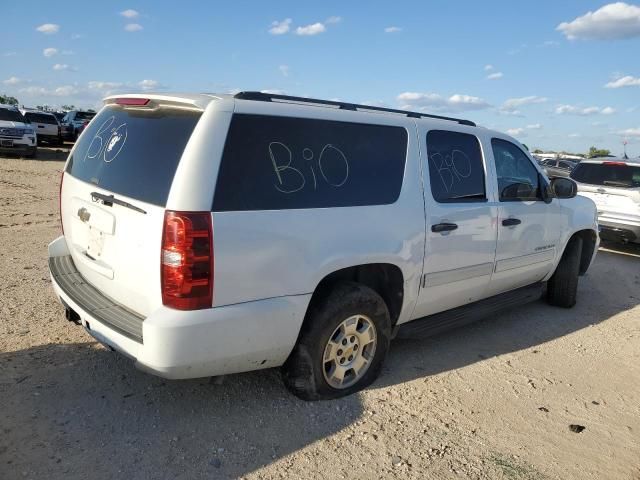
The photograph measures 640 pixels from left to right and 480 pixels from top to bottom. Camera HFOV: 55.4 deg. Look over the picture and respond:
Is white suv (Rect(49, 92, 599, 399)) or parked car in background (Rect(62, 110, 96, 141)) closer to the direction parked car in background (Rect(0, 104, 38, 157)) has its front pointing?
the white suv

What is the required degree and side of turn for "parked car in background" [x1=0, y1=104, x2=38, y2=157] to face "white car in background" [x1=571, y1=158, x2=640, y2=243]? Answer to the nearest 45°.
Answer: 0° — it already faces it

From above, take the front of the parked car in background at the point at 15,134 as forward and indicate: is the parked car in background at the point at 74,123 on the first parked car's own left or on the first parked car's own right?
on the first parked car's own left

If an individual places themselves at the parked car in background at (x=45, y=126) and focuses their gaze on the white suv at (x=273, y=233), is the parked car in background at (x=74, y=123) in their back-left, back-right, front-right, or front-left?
back-left

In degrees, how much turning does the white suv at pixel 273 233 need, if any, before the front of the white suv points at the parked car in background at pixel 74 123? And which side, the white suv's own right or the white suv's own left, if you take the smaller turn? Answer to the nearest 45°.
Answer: approximately 90° to the white suv's own left

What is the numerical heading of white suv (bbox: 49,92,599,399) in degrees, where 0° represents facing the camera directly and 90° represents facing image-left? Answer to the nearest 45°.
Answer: approximately 225°

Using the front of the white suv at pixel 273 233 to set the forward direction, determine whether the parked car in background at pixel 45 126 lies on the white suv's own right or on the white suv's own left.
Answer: on the white suv's own left

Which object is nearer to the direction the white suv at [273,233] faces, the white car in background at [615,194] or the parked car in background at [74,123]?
the white car in background

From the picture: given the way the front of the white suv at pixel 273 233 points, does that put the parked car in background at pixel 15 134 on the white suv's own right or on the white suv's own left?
on the white suv's own left

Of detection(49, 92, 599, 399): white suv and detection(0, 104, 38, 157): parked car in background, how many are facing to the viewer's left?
0

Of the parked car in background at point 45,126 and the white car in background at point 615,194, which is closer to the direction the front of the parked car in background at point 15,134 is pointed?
the white car in background

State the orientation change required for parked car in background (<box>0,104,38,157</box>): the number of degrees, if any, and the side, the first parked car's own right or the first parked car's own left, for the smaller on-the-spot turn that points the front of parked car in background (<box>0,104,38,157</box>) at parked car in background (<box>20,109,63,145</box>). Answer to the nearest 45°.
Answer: approximately 135° to the first parked car's own left
